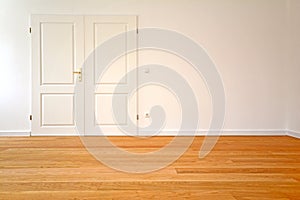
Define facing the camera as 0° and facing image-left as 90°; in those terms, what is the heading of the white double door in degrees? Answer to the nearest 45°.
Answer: approximately 0°

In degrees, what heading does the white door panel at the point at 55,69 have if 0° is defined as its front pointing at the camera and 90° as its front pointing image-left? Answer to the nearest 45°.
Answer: approximately 0°
